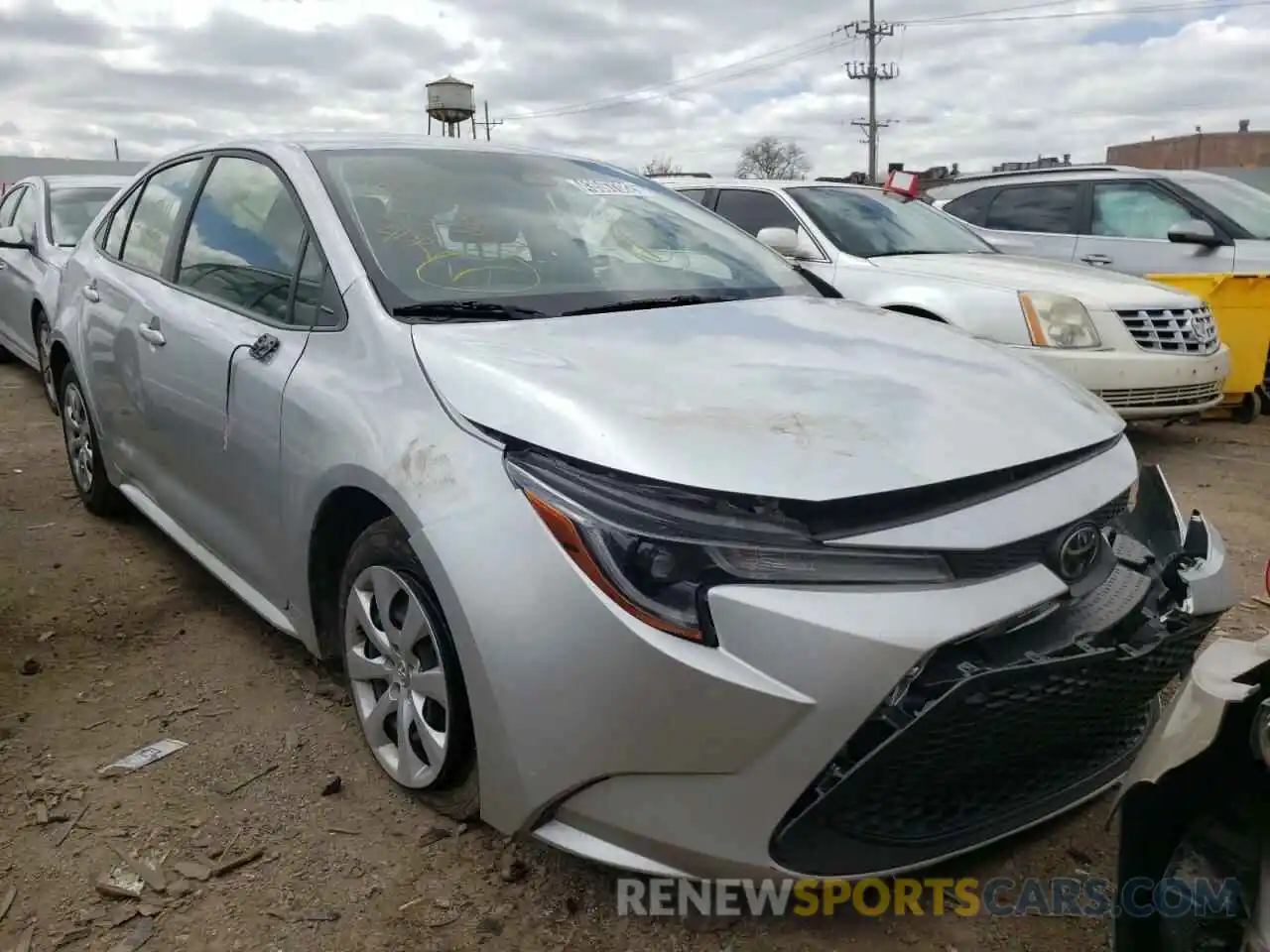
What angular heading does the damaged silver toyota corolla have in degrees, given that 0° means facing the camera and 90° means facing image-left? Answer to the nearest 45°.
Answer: approximately 315°

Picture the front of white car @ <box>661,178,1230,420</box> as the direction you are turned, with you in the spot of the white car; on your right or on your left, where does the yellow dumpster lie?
on your left

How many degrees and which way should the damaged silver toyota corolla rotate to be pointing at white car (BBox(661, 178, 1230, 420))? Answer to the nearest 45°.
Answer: approximately 90° to its left

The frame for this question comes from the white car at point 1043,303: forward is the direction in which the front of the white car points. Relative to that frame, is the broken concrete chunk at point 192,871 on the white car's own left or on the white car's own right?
on the white car's own right

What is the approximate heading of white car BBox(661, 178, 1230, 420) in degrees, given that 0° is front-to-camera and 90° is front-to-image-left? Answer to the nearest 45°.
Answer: approximately 315°

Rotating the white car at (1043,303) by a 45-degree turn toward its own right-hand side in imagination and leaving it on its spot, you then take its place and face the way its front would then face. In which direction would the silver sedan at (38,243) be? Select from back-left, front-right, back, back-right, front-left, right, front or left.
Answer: right

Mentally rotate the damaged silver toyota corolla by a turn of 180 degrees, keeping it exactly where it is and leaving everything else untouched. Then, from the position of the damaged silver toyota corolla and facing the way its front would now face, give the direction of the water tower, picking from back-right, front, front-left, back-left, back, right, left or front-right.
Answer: front-right

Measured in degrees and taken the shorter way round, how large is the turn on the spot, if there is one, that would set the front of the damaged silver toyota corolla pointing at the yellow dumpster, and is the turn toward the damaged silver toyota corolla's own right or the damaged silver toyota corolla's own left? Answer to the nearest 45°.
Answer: approximately 90° to the damaged silver toyota corolla's own left

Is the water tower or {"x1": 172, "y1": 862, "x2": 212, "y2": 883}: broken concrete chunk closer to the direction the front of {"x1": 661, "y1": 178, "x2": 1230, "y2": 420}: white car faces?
the broken concrete chunk

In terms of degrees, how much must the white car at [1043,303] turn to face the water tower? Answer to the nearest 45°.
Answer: approximately 180°

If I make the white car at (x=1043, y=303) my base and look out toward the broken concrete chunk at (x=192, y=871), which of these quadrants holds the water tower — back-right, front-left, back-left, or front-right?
back-right

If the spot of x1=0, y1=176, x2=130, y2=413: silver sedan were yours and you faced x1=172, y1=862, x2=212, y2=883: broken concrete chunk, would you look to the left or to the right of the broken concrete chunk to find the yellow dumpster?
left

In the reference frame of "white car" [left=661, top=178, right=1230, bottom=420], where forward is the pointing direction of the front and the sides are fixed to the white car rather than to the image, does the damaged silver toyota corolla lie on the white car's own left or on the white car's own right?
on the white car's own right
